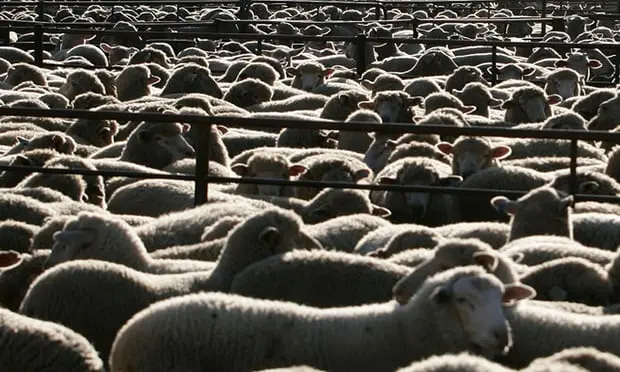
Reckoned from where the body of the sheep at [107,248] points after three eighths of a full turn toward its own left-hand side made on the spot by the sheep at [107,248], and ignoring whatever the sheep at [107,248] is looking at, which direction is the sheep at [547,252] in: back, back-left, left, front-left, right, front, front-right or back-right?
front-left

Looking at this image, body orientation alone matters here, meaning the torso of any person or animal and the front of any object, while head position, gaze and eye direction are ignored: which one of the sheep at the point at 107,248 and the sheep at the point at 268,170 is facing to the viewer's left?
the sheep at the point at 107,248

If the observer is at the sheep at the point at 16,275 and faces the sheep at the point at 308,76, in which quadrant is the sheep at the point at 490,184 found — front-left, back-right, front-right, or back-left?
front-right

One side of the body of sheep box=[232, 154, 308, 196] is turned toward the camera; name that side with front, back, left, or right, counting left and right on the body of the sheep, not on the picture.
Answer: front

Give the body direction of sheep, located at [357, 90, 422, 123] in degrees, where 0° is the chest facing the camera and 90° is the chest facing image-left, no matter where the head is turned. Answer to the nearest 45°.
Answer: approximately 0°

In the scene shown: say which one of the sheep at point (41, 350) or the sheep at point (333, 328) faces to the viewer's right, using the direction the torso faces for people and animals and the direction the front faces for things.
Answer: the sheep at point (333, 328)

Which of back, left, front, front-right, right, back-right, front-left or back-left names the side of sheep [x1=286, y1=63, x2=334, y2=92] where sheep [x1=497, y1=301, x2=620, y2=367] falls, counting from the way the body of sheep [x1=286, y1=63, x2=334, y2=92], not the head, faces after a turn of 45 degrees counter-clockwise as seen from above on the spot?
front-right
